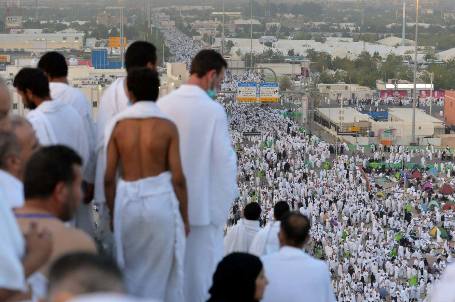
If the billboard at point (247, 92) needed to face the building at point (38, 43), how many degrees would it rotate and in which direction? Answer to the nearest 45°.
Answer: approximately 135° to its right

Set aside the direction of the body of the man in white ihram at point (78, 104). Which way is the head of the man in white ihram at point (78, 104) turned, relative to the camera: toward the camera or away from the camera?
away from the camera

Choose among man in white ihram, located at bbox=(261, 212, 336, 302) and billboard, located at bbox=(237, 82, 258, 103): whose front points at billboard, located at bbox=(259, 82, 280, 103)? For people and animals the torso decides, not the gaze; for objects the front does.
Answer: the man in white ihram

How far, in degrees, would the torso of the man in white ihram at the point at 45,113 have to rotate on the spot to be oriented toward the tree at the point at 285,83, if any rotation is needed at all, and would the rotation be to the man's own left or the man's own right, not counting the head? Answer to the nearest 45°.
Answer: approximately 45° to the man's own right

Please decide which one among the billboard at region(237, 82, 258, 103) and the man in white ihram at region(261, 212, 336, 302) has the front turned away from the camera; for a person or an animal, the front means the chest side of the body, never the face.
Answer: the man in white ihram

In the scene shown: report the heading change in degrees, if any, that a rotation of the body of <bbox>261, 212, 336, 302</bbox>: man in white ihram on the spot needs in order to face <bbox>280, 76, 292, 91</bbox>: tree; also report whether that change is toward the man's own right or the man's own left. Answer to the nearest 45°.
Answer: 0° — they already face it

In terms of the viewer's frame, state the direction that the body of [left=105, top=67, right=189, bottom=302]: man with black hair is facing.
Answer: away from the camera

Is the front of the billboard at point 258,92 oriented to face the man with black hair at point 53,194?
yes

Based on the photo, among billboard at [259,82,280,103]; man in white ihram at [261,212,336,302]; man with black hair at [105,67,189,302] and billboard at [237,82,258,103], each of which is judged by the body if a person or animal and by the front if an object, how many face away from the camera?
2

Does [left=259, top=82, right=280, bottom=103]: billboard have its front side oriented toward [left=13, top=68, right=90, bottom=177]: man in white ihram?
yes

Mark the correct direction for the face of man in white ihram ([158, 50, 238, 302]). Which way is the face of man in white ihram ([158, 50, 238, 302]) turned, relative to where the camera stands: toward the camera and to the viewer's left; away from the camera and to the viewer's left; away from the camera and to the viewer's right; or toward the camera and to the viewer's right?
away from the camera and to the viewer's right

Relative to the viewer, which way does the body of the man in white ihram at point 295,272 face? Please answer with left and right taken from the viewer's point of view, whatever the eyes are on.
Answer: facing away from the viewer
